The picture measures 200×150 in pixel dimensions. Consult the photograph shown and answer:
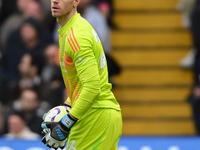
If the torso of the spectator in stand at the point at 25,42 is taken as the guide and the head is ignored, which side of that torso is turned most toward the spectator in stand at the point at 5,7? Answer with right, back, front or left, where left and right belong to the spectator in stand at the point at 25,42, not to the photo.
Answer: back

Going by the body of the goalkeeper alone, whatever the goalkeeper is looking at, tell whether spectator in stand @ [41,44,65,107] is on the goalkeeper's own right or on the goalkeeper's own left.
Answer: on the goalkeeper's own right

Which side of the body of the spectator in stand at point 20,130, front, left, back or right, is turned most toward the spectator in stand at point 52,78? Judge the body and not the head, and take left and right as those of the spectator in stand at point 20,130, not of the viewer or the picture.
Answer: back

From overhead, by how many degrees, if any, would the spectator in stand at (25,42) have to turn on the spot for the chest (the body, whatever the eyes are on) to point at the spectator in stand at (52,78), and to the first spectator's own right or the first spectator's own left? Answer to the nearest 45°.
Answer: approximately 45° to the first spectator's own left

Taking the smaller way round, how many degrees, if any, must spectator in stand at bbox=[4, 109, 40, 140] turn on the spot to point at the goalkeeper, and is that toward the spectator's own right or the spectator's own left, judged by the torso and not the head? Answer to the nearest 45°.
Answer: approximately 45° to the spectator's own left

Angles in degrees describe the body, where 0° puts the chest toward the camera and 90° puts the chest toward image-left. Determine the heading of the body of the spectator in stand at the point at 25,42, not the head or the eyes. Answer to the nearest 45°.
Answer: approximately 0°

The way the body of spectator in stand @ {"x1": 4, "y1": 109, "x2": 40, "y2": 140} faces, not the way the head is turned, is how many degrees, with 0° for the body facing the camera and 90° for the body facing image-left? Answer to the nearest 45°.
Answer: approximately 45°
